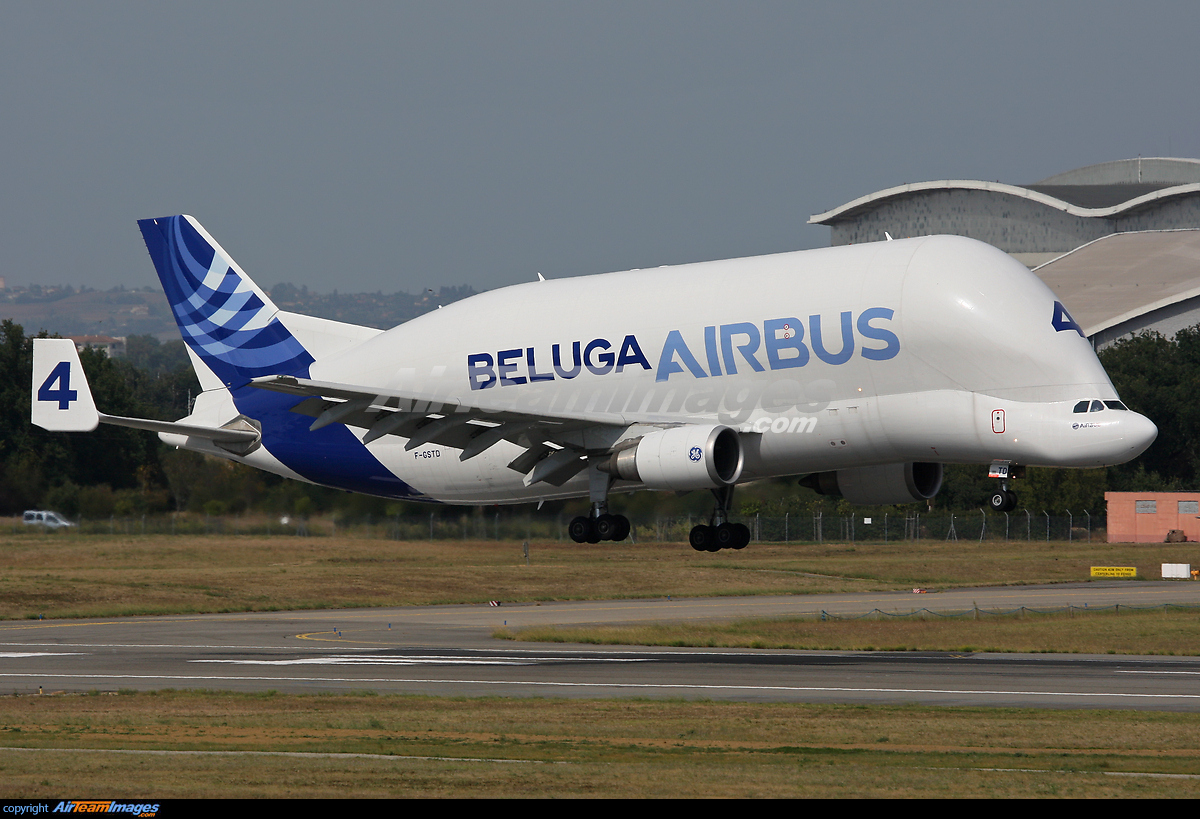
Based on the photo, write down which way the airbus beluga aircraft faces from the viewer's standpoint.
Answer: facing the viewer and to the right of the viewer
